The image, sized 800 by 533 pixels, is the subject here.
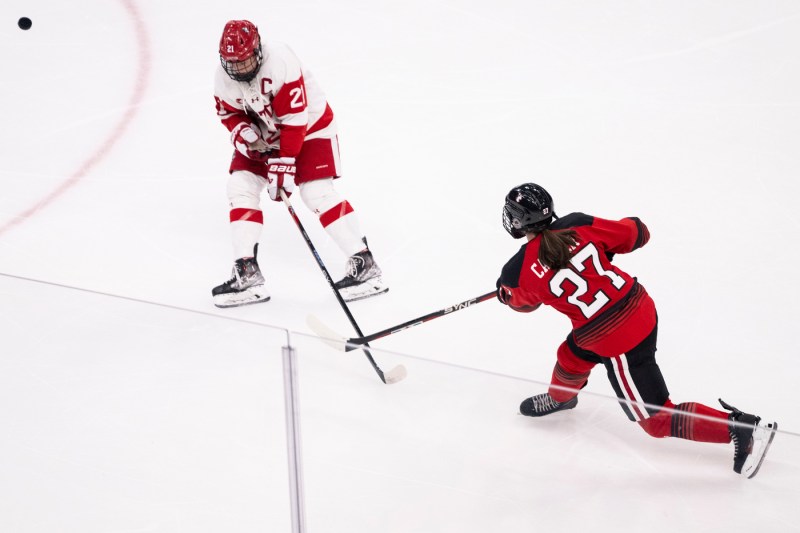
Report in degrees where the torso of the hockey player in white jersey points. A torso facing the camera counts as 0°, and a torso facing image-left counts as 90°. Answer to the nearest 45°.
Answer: approximately 45°

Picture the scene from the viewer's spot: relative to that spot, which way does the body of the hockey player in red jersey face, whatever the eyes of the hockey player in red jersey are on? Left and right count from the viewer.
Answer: facing away from the viewer and to the left of the viewer

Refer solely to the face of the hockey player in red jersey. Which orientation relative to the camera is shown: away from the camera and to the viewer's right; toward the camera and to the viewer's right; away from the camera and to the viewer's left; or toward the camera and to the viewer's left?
away from the camera and to the viewer's left

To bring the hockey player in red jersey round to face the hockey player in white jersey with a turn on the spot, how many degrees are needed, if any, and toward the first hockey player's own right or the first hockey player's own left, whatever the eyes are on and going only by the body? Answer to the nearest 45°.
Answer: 0° — they already face them

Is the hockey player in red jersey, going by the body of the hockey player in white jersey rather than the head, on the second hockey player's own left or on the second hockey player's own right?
on the second hockey player's own left
